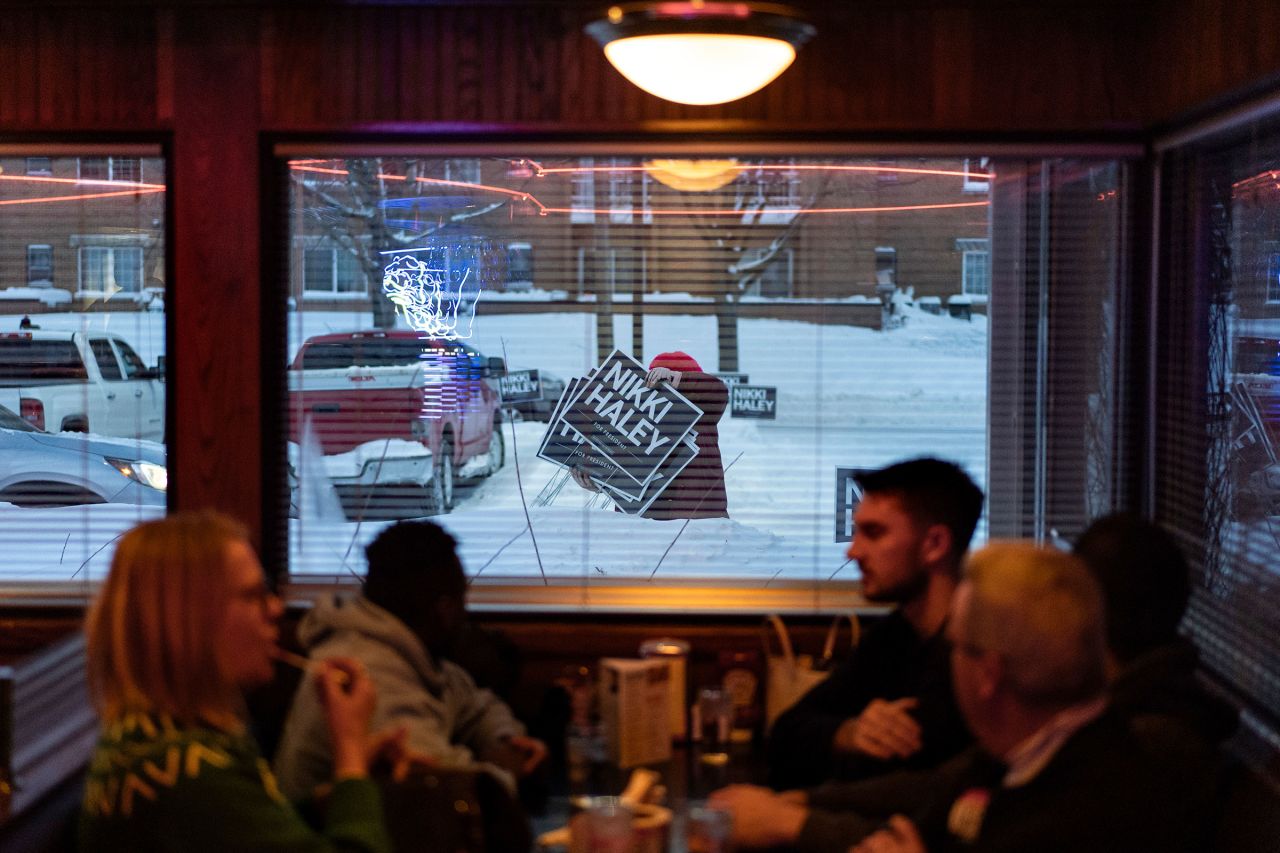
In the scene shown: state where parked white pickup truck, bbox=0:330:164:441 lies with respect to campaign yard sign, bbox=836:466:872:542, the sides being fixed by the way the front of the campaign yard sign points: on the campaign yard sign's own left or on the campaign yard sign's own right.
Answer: on the campaign yard sign's own right

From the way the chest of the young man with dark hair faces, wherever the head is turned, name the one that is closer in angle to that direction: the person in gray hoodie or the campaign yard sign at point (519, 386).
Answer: the person in gray hoodie

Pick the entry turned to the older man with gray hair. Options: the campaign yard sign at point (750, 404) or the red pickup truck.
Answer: the campaign yard sign

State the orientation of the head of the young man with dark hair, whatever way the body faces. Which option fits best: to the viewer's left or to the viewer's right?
to the viewer's left

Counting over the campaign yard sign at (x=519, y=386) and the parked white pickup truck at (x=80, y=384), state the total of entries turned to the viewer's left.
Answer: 0

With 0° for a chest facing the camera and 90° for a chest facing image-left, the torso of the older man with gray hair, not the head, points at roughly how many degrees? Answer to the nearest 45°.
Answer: approximately 90°

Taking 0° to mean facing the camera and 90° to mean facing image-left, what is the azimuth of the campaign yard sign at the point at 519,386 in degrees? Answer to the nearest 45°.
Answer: approximately 0°

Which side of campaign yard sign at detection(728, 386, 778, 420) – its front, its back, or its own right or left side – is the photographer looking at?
front

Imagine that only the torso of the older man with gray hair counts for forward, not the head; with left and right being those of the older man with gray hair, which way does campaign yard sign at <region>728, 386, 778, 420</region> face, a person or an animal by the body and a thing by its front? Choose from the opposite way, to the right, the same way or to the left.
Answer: to the left

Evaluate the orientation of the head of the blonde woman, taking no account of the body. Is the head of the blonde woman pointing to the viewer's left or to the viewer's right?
to the viewer's right

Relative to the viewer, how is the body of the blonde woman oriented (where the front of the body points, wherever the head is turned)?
to the viewer's right

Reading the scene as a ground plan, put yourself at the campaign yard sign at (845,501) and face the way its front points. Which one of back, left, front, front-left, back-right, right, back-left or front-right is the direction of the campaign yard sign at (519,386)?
right

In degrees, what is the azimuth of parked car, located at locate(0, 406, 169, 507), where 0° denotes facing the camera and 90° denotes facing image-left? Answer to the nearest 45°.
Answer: approximately 270°

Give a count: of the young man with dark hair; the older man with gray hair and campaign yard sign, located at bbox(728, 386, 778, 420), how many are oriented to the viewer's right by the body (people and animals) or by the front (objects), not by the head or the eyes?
0
